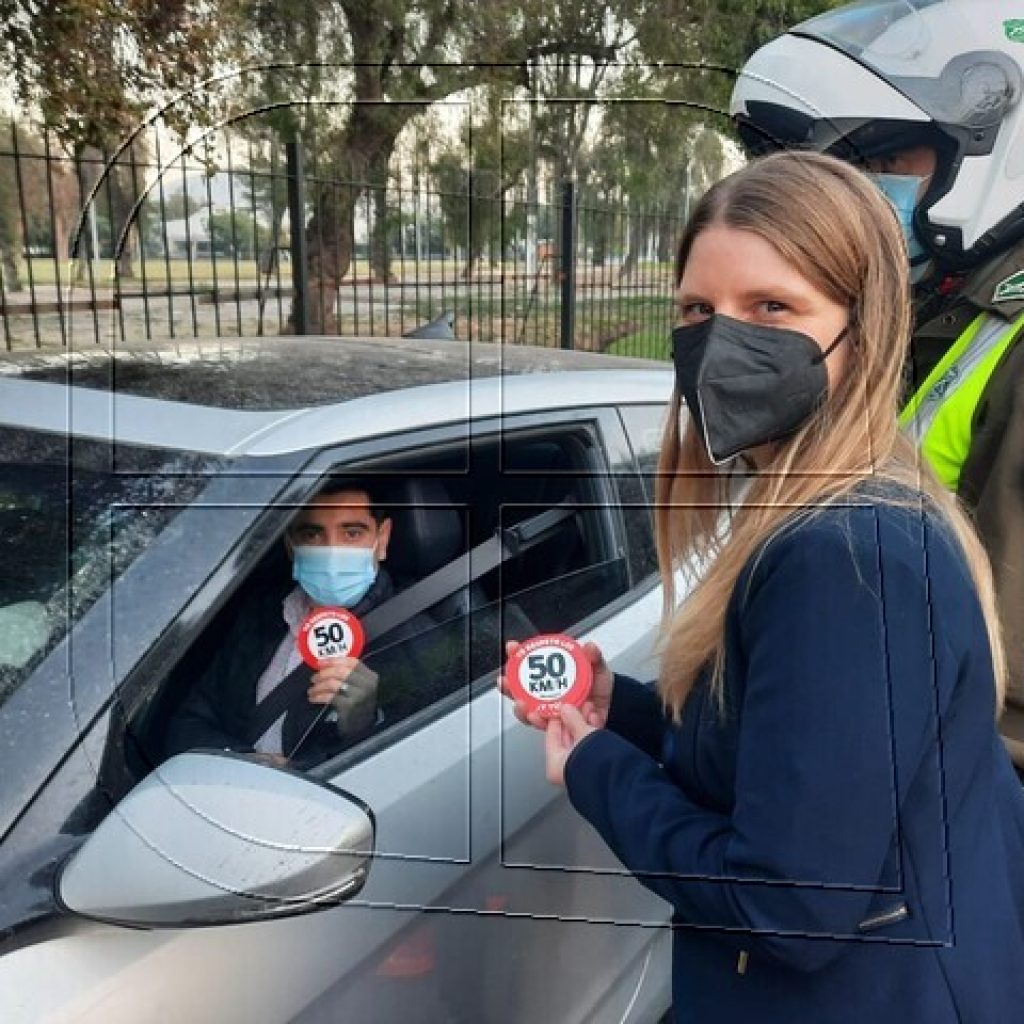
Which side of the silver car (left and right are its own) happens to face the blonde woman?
left

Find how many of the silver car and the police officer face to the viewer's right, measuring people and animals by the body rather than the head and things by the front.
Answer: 0

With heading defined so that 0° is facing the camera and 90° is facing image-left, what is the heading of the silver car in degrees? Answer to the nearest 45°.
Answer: approximately 45°
